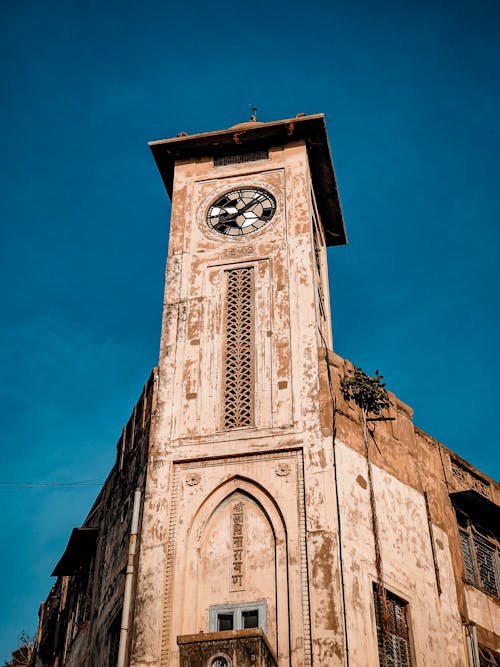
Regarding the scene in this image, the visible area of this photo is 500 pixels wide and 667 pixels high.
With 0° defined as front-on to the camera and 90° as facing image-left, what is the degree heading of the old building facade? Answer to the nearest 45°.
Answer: approximately 0°
